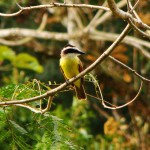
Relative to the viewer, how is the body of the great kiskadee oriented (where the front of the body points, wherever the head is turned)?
toward the camera
